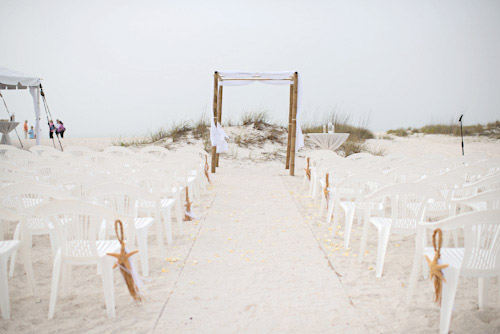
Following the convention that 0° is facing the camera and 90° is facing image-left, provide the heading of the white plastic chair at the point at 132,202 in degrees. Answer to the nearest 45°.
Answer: approximately 225°

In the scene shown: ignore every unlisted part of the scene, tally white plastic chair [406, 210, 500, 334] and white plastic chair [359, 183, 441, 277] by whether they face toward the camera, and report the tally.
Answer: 0

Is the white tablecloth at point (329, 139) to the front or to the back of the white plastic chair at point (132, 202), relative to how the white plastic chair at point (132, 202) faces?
to the front

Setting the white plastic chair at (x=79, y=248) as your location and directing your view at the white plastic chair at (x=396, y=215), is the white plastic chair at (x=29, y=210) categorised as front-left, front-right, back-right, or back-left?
back-left

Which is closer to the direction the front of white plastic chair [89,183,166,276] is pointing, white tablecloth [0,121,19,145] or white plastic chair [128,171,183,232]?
the white plastic chair

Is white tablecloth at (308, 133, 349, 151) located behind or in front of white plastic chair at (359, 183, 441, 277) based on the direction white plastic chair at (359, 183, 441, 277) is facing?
in front

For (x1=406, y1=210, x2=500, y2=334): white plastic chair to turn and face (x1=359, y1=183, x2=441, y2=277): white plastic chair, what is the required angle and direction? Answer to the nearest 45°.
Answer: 0° — it already faces it

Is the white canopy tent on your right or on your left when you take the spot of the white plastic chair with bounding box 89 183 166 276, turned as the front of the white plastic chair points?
on your left

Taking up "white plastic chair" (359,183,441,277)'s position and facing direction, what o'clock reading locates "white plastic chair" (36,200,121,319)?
"white plastic chair" (36,200,121,319) is roughly at 9 o'clock from "white plastic chair" (359,183,441,277).
